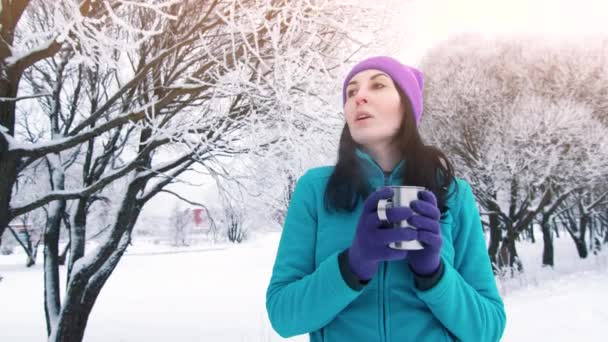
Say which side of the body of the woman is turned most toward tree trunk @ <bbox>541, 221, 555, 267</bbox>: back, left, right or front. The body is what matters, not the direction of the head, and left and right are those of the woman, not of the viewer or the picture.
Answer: back

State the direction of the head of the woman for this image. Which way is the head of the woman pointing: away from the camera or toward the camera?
toward the camera

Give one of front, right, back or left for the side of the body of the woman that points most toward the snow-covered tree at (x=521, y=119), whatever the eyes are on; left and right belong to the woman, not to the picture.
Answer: back

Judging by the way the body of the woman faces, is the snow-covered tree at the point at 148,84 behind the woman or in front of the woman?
behind

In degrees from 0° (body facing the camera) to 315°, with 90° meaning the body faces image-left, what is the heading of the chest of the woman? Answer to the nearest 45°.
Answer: approximately 0°
